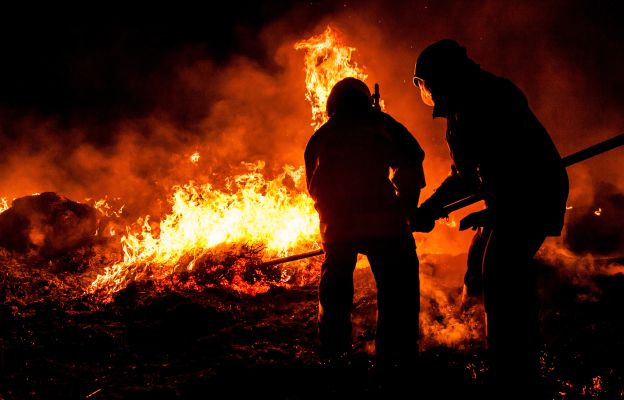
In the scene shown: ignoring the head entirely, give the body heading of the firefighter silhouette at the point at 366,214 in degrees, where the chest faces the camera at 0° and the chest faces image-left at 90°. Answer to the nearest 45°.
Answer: approximately 180°

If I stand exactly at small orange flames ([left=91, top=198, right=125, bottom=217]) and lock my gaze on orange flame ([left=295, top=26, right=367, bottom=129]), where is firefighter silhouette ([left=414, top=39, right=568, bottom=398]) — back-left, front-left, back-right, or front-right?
front-right

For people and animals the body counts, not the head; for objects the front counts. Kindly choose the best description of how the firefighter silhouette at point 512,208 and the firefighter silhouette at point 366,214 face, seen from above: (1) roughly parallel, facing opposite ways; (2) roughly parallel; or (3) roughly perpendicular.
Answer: roughly perpendicular

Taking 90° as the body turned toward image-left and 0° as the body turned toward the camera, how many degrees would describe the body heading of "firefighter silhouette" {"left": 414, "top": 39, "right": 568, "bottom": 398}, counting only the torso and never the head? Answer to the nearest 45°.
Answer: approximately 90°

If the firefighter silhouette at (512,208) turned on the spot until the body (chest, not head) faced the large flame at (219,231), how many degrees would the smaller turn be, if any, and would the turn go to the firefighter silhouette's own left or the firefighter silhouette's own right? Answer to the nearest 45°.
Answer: approximately 45° to the firefighter silhouette's own right

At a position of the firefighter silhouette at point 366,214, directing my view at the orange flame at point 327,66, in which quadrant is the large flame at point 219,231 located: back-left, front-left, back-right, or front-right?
front-left

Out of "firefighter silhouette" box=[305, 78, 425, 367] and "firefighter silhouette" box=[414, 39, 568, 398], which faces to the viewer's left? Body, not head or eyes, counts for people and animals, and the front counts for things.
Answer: "firefighter silhouette" box=[414, 39, 568, 398]

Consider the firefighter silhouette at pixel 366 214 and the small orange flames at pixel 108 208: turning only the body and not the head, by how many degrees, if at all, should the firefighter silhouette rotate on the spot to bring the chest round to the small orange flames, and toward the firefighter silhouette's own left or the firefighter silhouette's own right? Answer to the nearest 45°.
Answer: approximately 45° to the firefighter silhouette's own left

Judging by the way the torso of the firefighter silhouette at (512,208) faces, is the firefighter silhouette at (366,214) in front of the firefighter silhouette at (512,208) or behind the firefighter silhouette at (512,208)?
in front

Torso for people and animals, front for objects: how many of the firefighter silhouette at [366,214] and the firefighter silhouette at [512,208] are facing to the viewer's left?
1

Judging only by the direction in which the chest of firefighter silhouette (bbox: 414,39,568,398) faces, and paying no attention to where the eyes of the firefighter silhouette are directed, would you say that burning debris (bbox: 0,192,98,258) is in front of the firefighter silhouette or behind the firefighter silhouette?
in front
